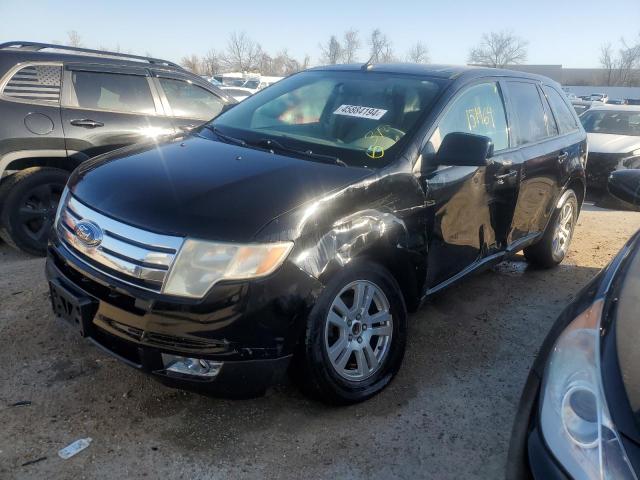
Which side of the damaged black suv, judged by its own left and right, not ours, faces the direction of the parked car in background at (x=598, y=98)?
back

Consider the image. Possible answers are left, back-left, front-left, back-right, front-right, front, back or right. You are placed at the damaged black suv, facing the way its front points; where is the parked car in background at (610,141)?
back

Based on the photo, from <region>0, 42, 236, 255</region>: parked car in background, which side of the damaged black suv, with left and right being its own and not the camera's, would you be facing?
right

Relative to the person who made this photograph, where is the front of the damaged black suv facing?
facing the viewer and to the left of the viewer
